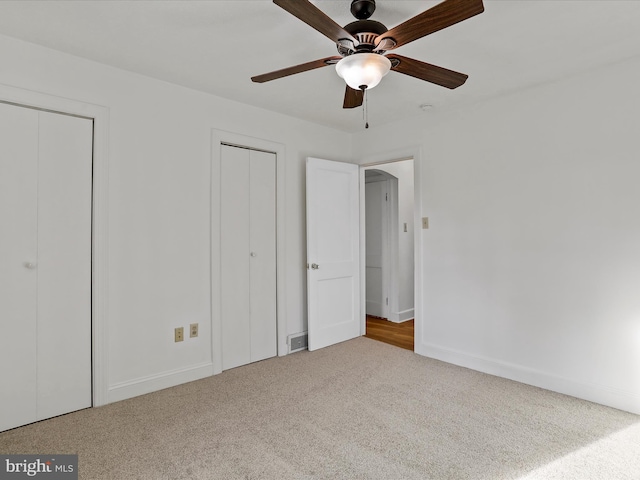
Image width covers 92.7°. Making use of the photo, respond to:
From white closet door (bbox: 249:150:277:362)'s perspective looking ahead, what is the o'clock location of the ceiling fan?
The ceiling fan is roughly at 1 o'clock from the white closet door.

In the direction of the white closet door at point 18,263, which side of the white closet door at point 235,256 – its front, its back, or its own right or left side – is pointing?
right

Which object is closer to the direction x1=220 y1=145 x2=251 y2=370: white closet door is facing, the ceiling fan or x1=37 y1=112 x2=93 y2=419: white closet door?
the ceiling fan

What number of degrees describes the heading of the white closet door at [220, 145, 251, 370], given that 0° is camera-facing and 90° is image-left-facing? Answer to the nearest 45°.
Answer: approximately 315°

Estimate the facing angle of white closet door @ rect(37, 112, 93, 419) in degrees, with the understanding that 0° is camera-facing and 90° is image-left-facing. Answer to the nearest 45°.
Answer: approximately 315°
